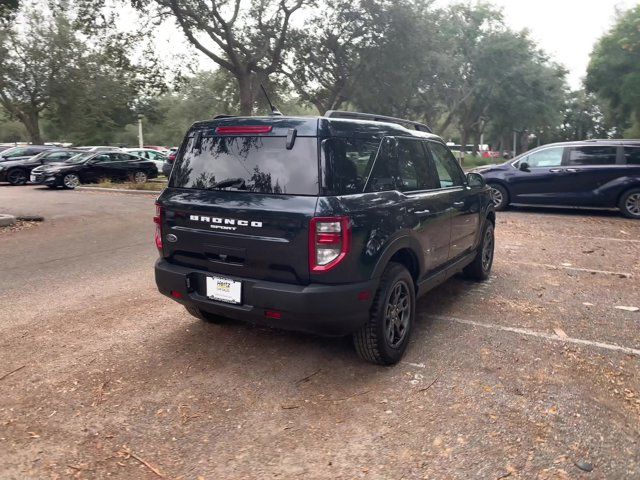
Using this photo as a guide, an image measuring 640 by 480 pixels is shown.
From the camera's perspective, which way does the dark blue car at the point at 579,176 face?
to the viewer's left

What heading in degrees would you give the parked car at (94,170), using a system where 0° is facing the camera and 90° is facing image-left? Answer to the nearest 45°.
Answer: approximately 45°

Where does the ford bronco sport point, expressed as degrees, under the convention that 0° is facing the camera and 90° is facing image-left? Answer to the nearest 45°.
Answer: approximately 225°

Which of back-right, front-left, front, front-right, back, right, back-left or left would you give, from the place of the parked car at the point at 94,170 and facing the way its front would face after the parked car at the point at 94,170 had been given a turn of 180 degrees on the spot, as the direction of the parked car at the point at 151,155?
front

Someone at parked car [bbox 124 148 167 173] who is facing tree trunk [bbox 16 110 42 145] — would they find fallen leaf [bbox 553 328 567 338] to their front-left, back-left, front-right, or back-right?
back-left

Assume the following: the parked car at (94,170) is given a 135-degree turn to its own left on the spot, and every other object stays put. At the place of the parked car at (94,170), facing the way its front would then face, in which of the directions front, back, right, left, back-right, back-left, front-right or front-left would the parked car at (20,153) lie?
back-left

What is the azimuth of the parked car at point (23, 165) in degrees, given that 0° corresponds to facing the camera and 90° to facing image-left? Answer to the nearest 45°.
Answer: approximately 45°

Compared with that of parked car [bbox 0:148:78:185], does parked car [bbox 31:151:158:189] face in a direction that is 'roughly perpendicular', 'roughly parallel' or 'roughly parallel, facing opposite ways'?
roughly parallel

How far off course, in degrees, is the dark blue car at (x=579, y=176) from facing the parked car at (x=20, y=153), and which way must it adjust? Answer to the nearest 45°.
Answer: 0° — it already faces it

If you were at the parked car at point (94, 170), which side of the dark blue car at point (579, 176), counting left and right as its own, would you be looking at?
front

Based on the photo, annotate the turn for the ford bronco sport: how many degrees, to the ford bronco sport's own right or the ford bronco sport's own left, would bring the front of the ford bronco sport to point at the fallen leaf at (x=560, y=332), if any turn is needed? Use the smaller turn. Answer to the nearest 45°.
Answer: approximately 45° to the ford bronco sport's own right

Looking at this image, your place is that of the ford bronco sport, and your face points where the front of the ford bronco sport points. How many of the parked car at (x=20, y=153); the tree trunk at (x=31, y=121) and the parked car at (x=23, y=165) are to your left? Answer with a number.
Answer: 3

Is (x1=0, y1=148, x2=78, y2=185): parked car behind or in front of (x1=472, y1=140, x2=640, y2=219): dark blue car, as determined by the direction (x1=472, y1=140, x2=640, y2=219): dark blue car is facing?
in front

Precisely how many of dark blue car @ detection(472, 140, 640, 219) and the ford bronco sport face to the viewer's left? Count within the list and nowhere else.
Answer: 1

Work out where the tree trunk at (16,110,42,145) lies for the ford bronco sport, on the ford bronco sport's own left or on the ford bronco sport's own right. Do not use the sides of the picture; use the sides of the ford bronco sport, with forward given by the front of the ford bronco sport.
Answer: on the ford bronco sport's own left

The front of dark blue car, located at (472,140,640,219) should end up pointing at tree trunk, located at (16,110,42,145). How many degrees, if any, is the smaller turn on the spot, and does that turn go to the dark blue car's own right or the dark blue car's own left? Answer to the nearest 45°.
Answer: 0° — it already faces it

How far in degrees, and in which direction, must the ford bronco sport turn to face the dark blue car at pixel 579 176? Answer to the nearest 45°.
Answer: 0° — it already faces it

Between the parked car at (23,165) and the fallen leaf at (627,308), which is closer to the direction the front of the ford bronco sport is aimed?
the fallen leaf
